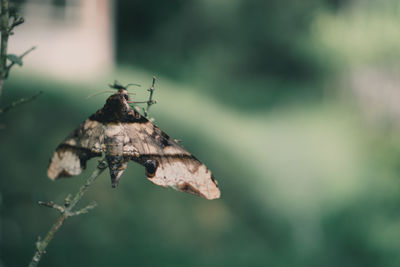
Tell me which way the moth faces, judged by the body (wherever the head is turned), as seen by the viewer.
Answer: away from the camera
